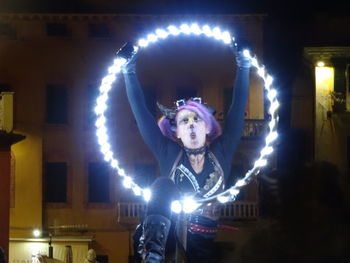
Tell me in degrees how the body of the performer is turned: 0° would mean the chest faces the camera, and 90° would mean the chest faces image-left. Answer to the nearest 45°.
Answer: approximately 0°
